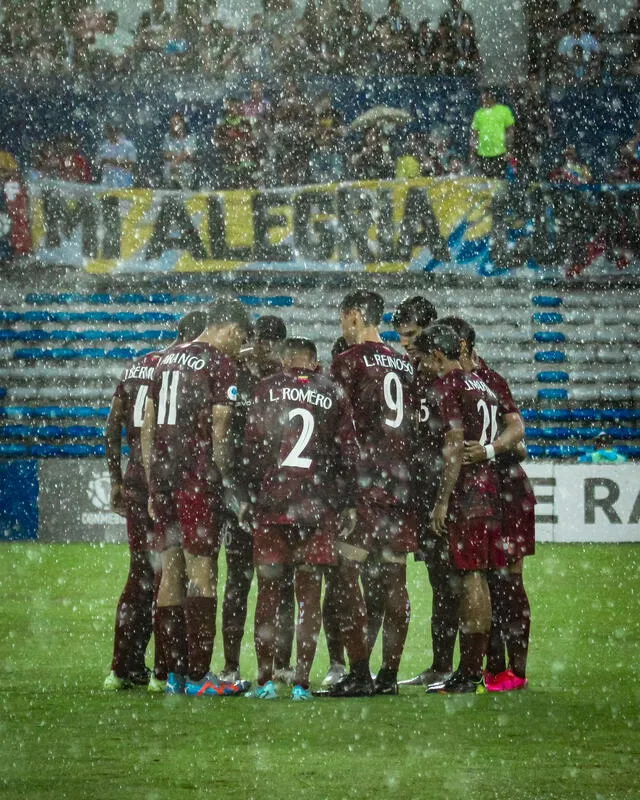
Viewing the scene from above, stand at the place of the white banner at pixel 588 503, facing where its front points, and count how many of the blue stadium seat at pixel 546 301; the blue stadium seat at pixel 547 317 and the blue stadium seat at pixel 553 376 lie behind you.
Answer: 3

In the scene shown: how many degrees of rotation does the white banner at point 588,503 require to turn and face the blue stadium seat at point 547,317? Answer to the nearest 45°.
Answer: approximately 180°

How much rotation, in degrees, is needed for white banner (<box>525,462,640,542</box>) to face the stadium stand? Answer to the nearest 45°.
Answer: approximately 135° to its right

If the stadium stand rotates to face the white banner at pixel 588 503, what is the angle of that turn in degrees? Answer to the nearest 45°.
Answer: approximately 45° to its left

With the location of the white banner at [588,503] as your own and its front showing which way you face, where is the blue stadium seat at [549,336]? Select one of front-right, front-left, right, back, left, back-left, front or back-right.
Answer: back

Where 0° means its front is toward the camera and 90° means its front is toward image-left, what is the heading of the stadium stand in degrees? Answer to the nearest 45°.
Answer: approximately 0°

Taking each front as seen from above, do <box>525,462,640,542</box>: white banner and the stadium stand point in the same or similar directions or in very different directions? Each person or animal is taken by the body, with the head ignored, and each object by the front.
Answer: same or similar directions

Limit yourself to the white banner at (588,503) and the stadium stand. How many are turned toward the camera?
2

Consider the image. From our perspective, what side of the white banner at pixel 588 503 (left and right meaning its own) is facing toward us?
front
